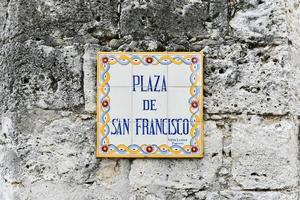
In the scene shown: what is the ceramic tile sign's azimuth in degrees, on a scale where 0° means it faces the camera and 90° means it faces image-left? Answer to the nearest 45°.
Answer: approximately 0°
